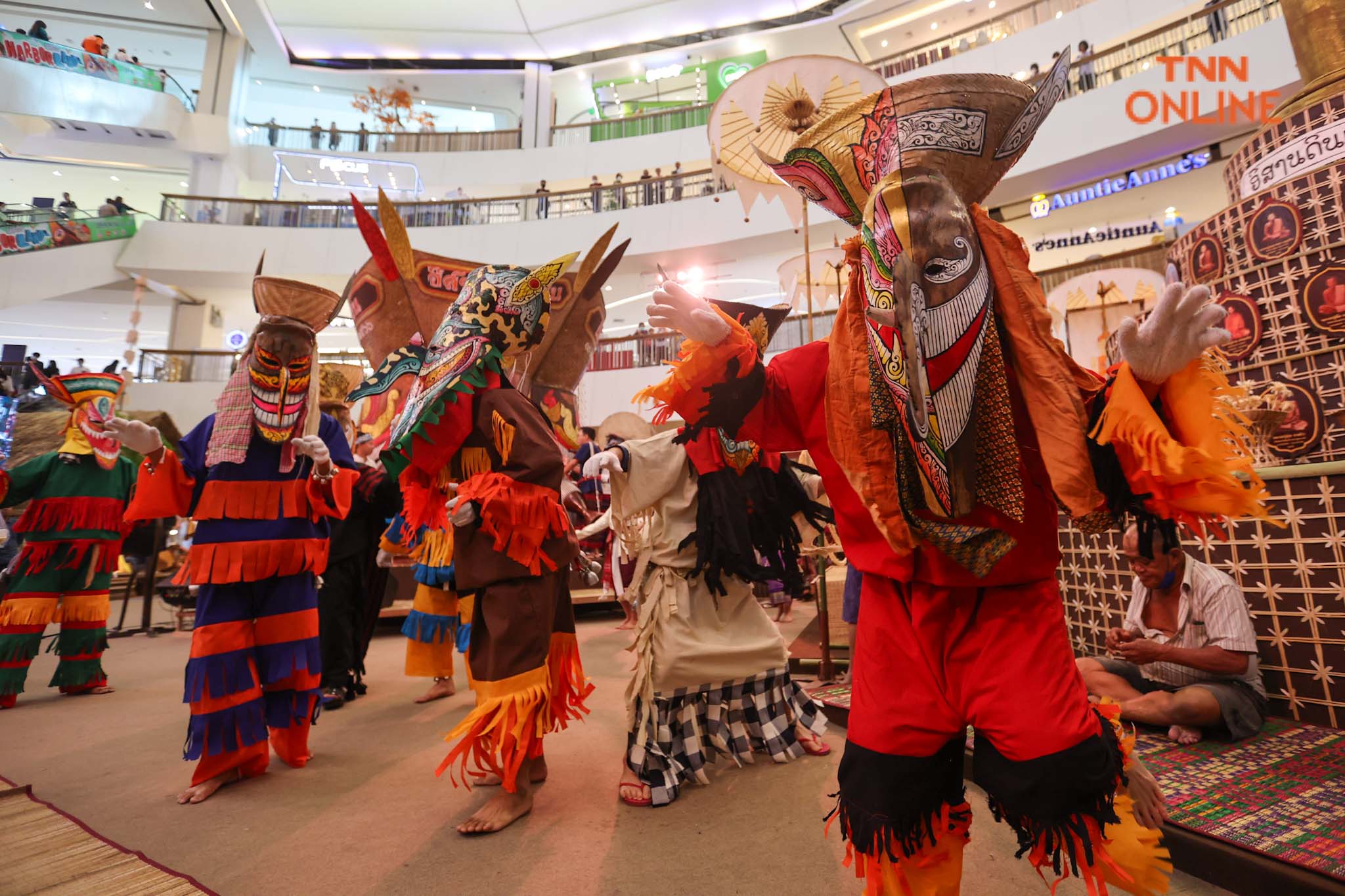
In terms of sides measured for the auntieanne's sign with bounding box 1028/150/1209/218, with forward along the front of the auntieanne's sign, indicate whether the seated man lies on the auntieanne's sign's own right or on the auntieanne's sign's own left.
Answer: on the auntieanne's sign's own left

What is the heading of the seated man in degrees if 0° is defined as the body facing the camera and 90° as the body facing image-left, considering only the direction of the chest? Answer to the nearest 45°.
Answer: approximately 45°

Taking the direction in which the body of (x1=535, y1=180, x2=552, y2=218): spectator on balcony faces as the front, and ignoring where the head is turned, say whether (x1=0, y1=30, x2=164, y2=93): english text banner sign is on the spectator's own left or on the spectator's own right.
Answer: on the spectator's own right

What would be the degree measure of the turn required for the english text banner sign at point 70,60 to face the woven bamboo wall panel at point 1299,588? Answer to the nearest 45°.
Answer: approximately 45° to its right

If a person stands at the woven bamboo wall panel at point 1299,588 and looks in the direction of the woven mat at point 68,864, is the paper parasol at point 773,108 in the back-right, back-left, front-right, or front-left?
front-right

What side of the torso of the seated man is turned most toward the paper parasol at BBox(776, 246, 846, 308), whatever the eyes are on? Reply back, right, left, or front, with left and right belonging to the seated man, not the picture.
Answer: right

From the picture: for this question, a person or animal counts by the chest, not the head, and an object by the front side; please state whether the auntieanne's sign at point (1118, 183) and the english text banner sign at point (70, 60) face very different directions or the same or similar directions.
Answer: very different directions

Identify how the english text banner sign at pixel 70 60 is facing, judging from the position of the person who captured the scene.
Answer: facing the viewer and to the right of the viewer

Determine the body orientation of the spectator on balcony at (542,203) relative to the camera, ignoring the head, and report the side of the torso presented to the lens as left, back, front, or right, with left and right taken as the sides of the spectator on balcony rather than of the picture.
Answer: front

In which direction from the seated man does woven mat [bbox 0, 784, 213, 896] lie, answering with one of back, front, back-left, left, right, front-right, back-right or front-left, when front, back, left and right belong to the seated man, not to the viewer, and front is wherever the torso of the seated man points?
front

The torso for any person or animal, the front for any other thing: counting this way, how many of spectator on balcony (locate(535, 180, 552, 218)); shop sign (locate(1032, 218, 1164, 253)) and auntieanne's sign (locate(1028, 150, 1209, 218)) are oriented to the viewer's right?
0
